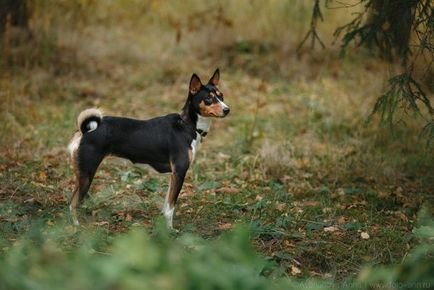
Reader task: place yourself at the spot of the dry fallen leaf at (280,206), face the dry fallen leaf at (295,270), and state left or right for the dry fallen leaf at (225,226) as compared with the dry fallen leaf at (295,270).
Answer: right

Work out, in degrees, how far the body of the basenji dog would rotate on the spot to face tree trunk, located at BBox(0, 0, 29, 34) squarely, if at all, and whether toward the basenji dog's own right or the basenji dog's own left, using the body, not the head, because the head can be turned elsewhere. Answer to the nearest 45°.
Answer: approximately 135° to the basenji dog's own left

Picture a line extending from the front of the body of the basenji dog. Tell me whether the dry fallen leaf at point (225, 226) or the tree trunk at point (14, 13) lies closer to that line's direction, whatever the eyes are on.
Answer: the dry fallen leaf

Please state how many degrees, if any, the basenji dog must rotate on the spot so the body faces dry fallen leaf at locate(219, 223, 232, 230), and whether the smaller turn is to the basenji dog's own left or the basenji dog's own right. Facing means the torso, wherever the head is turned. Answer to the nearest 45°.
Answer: approximately 45° to the basenji dog's own right

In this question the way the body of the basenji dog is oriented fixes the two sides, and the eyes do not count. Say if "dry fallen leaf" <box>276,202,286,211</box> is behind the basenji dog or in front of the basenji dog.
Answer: in front

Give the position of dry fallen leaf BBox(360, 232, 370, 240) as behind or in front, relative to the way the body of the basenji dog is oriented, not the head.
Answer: in front

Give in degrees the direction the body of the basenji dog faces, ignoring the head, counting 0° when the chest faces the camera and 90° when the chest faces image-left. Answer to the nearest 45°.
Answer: approximately 270°

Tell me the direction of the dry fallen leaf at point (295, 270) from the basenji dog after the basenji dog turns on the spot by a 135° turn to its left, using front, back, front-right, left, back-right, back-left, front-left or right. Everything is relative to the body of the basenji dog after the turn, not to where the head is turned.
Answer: back

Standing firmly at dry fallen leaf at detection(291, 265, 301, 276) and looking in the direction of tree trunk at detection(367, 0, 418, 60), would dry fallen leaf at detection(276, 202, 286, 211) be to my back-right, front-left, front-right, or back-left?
front-left

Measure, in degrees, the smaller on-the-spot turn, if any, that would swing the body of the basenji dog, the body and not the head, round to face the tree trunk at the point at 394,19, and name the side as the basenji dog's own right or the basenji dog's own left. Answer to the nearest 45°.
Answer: approximately 45° to the basenji dog's own left

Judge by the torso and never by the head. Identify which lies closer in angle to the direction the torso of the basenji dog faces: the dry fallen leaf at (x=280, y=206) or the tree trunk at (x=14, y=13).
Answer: the dry fallen leaf

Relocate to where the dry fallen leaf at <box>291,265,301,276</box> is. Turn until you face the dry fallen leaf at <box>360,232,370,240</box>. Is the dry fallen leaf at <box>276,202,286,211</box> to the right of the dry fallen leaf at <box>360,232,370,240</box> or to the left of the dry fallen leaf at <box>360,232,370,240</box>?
left

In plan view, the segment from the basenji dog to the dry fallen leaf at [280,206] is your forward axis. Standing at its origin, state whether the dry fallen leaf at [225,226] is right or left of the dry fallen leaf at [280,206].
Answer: right
